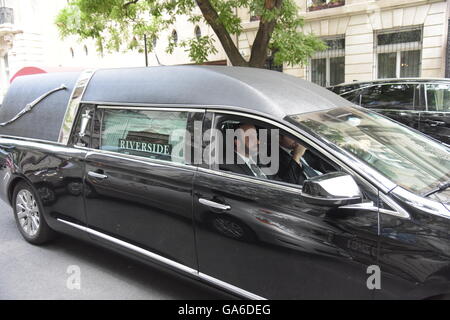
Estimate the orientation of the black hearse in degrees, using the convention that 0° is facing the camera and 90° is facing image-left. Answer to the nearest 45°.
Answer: approximately 315°

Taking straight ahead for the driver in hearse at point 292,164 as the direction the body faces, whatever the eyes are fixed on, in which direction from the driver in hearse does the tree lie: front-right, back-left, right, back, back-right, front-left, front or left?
back-left

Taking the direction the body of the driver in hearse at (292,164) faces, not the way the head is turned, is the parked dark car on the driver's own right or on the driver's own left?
on the driver's own left

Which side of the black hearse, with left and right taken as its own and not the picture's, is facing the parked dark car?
left

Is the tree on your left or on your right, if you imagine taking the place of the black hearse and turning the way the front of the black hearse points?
on your left
